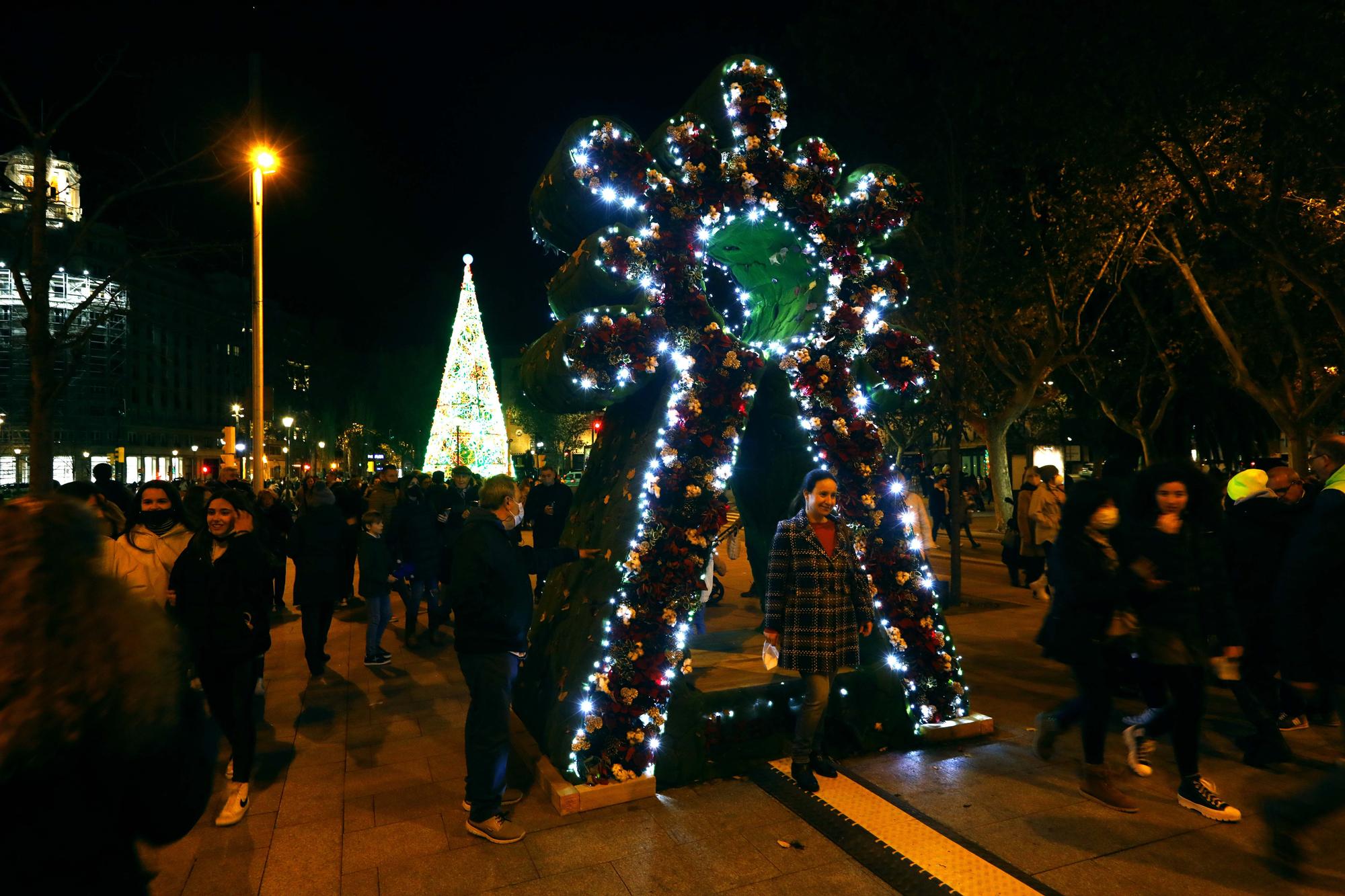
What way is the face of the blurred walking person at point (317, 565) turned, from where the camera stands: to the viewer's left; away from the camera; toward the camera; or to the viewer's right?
away from the camera

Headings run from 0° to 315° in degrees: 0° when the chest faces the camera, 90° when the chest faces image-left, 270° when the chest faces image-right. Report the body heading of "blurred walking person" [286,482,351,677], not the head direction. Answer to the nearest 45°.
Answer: approximately 180°

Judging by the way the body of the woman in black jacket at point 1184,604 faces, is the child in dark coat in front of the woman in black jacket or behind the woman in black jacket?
behind
